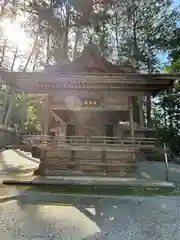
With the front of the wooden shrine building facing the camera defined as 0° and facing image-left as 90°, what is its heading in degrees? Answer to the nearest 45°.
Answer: approximately 0°
